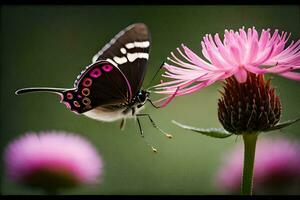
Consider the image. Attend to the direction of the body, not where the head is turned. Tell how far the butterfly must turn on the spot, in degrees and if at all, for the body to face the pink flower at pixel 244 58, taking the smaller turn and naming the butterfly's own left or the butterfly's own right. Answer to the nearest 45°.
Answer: approximately 45° to the butterfly's own right

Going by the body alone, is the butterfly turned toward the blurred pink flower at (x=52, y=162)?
no

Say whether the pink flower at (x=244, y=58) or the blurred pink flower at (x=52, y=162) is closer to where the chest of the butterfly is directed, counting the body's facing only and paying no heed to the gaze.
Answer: the pink flower

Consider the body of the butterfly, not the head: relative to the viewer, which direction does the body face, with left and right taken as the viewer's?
facing to the right of the viewer
